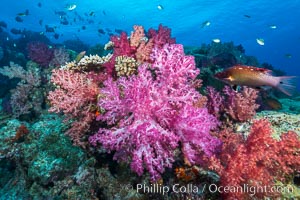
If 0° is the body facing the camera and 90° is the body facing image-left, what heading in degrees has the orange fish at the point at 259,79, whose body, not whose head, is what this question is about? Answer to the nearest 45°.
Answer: approximately 90°

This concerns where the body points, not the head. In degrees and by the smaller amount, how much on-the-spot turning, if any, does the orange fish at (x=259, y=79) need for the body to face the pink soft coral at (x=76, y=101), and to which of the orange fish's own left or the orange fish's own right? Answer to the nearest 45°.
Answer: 0° — it already faces it

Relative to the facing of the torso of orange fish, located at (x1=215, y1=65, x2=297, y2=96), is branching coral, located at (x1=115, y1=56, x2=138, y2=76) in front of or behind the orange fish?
in front

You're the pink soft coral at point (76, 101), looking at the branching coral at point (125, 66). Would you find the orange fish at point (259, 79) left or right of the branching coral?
right

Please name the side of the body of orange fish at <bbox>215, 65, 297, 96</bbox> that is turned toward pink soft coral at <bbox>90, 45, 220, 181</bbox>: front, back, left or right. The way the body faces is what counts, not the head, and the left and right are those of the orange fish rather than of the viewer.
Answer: front

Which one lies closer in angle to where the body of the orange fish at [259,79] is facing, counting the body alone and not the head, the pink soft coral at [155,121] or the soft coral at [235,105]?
the pink soft coral
